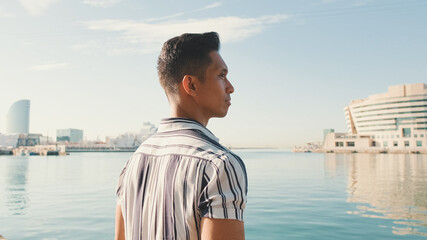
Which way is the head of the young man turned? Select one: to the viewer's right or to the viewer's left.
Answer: to the viewer's right

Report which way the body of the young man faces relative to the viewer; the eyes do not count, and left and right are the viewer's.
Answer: facing away from the viewer and to the right of the viewer
